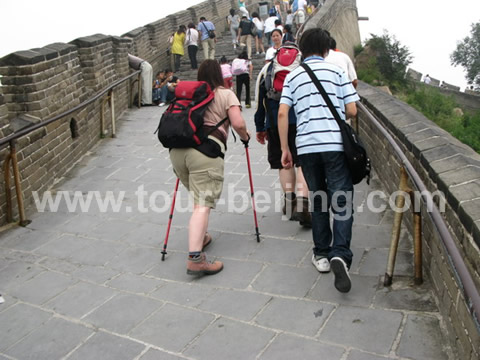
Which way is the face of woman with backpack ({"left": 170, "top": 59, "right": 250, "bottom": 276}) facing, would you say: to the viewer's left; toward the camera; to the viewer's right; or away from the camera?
away from the camera

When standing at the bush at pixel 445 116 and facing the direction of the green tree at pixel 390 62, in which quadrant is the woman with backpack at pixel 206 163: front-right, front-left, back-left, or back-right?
back-left

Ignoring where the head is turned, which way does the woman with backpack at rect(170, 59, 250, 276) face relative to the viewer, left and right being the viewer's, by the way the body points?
facing away from the viewer and to the right of the viewer

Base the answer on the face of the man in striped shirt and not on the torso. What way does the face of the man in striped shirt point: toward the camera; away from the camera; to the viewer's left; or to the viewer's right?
away from the camera

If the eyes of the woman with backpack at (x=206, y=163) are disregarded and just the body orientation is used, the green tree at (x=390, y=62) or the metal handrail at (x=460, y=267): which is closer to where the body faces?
the green tree

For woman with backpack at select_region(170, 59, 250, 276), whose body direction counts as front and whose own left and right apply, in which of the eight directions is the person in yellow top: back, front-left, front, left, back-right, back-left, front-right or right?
front-left

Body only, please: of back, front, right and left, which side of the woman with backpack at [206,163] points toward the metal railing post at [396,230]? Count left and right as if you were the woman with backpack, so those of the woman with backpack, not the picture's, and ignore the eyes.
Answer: right

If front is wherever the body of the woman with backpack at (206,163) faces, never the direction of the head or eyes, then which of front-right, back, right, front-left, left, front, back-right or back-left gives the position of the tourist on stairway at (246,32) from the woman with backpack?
front-left

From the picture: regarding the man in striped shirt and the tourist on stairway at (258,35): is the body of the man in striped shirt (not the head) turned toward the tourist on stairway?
yes

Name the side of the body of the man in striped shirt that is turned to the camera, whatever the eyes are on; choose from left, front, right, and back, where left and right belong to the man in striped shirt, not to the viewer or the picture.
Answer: back
